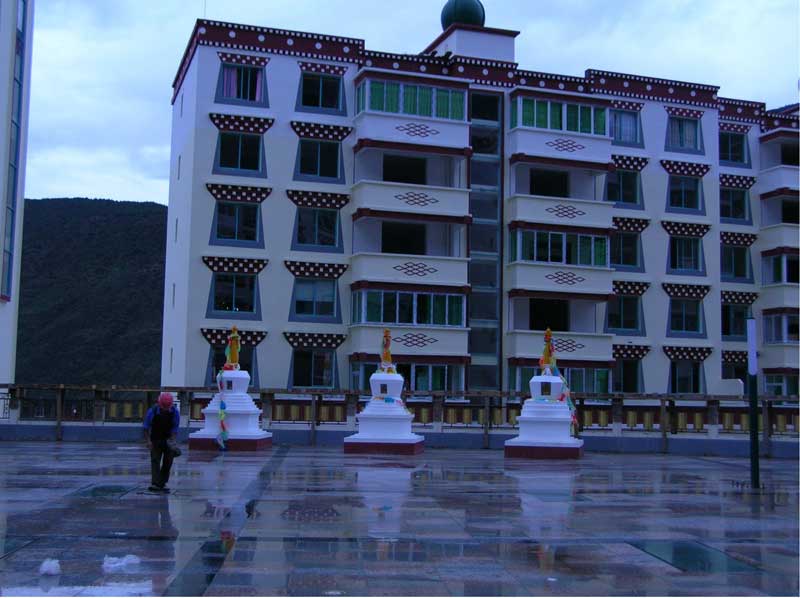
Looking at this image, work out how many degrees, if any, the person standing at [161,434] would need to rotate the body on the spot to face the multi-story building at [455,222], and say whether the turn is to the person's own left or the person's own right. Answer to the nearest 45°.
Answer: approximately 135° to the person's own left

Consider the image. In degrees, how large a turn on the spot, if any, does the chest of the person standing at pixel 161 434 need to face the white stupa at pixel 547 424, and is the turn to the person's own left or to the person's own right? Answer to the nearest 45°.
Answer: approximately 135° to the person's own left

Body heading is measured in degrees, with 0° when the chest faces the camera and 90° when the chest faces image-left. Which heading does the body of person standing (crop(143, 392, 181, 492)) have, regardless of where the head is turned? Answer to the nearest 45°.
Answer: approximately 0°

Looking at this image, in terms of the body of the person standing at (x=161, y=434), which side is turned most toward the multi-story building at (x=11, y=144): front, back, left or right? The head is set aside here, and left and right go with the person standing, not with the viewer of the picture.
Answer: back
